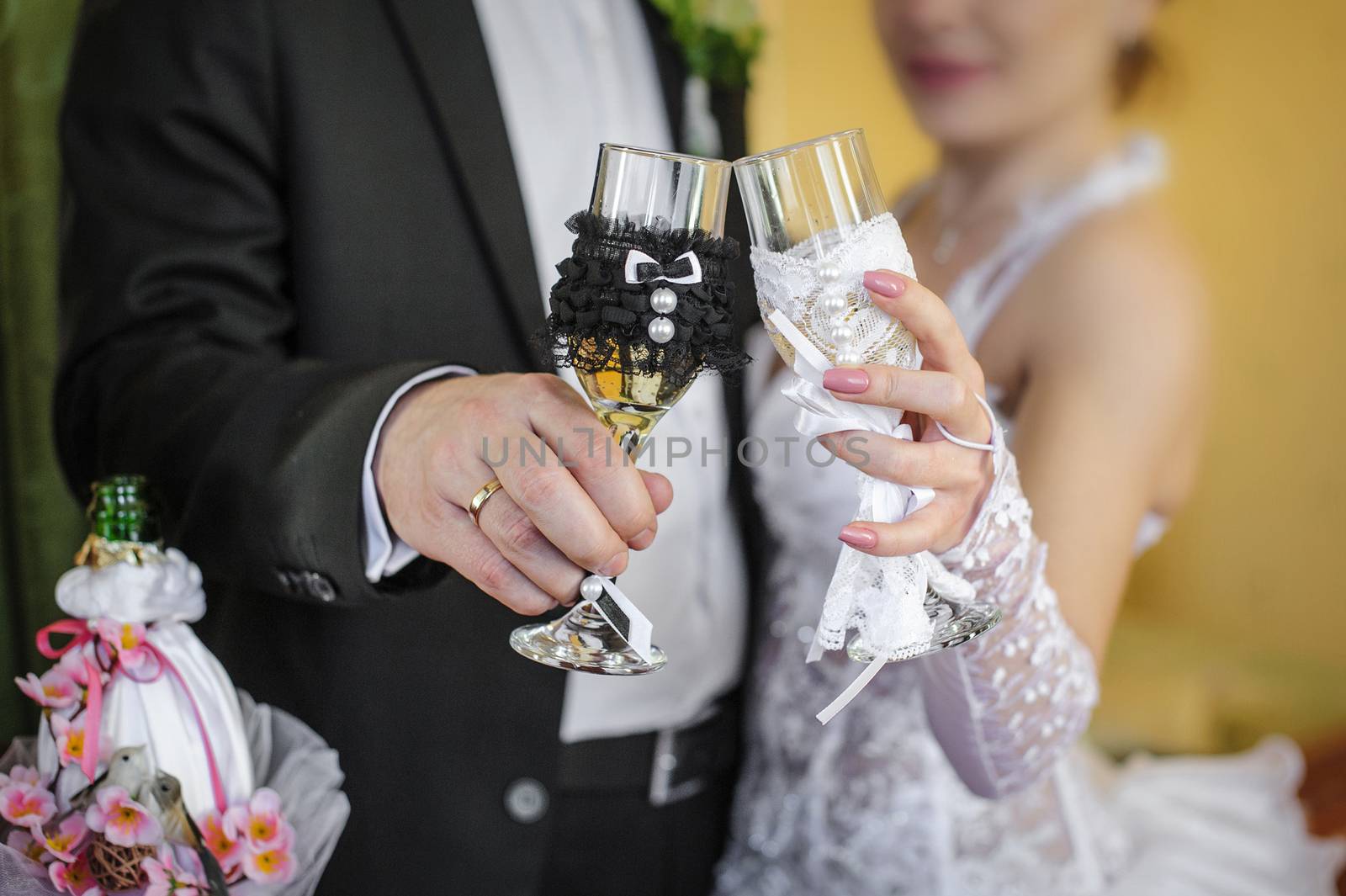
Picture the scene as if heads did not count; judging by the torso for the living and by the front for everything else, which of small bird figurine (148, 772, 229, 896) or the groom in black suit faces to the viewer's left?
the small bird figurine

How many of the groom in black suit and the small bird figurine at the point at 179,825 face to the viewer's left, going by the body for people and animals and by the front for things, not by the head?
1

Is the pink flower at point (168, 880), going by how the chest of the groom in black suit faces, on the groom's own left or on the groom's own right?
on the groom's own right

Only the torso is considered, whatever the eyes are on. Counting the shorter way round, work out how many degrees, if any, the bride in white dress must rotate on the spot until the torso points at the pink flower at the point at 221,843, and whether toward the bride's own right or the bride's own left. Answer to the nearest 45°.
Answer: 0° — they already face it

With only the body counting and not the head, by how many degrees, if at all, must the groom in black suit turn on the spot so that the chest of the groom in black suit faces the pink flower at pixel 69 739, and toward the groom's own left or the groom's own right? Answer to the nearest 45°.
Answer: approximately 45° to the groom's own right

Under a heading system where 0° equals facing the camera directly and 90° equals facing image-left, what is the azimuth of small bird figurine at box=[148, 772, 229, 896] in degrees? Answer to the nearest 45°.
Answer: approximately 90°
